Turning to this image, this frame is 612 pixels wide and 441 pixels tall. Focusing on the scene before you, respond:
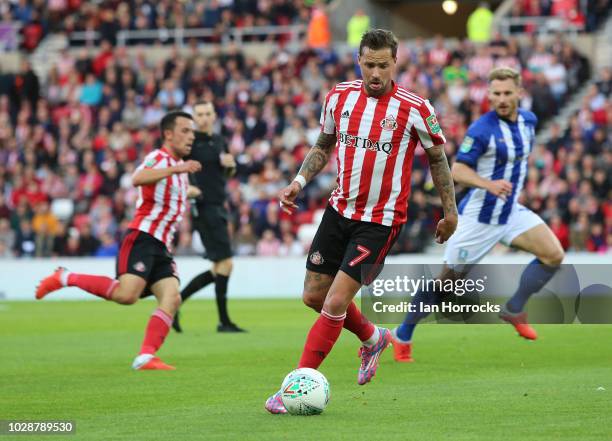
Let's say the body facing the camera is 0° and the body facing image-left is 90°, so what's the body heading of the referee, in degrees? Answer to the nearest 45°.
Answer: approximately 315°

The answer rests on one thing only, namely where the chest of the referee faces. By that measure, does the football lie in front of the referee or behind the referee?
in front
